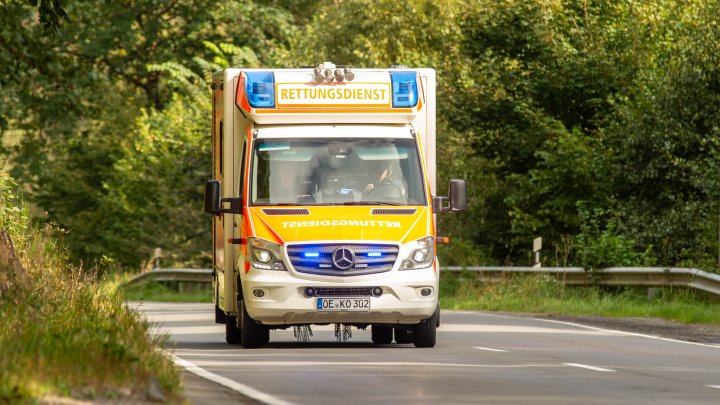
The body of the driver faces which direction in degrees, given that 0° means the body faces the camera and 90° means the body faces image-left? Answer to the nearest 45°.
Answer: approximately 0°

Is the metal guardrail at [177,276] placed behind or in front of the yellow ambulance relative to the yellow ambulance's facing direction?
behind

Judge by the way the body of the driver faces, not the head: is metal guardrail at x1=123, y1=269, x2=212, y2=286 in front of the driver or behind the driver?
behind
